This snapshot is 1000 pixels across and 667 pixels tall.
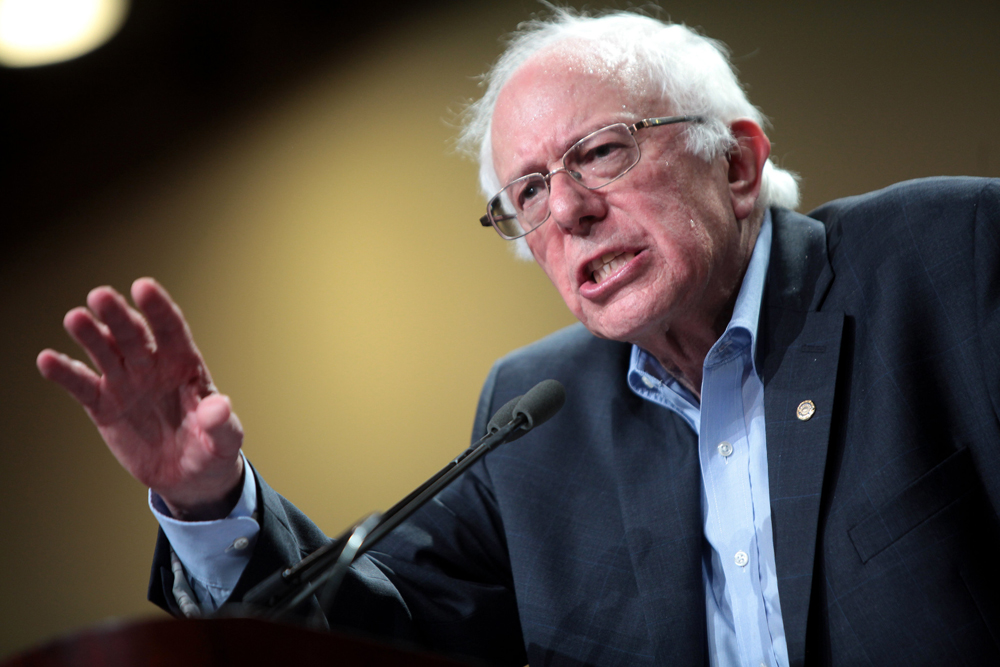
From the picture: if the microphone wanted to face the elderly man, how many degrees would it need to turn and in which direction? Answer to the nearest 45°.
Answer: approximately 45° to its left

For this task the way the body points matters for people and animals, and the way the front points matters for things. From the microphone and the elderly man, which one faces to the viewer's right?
the microphone

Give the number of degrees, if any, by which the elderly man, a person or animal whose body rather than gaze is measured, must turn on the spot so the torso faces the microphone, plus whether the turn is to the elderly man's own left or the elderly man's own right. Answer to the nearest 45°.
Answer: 0° — they already face it

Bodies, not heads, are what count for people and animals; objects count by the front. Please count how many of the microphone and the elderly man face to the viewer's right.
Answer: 1

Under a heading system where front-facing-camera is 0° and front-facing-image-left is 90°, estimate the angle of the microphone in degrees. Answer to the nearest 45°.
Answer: approximately 270°

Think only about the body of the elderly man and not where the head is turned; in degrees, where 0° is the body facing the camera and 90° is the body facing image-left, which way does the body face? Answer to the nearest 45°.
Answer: approximately 45°
